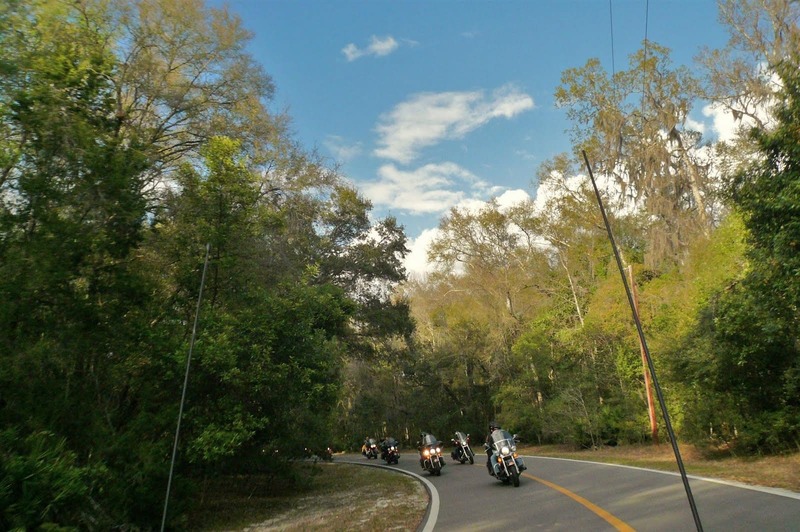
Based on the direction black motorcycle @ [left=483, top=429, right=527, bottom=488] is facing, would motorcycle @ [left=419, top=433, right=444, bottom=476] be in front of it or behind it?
behind

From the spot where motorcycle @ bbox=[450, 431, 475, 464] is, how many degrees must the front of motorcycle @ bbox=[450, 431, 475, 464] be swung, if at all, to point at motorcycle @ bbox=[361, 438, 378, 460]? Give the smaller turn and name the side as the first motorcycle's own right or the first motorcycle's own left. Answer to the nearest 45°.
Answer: approximately 180°

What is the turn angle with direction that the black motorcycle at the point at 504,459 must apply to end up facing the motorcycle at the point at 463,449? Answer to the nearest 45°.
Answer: approximately 180°

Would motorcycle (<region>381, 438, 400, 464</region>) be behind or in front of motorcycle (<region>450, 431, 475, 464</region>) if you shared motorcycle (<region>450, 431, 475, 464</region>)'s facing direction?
behind

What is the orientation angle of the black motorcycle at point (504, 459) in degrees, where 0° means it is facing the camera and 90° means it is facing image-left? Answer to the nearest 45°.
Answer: approximately 0°

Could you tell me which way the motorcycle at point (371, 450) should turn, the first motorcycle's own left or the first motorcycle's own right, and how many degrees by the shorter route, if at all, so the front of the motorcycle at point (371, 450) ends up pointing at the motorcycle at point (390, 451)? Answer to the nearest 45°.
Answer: approximately 45° to the first motorcycle's own right

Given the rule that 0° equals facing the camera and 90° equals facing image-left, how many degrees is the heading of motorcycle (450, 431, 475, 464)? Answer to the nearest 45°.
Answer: approximately 315°
